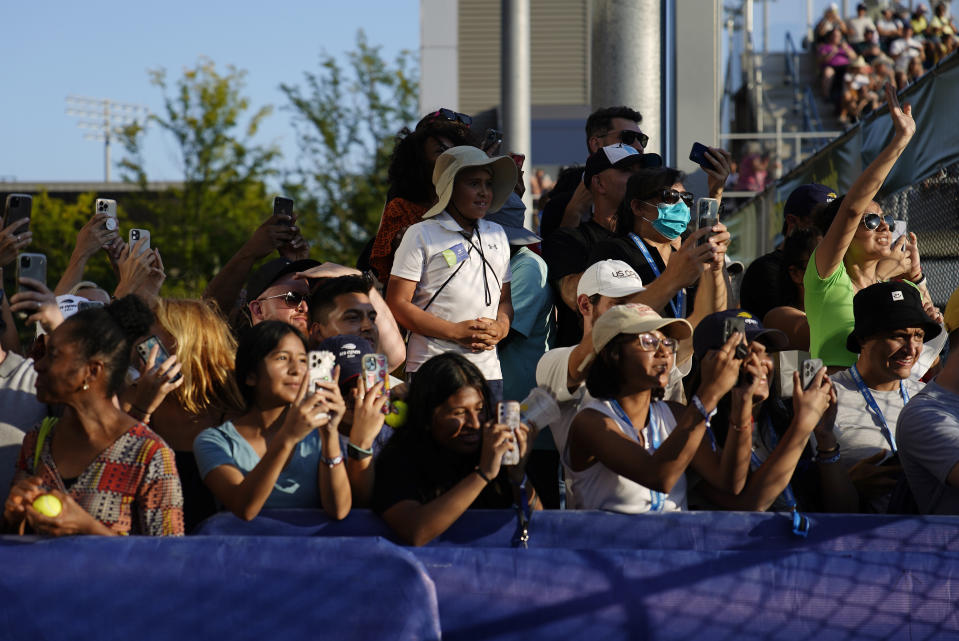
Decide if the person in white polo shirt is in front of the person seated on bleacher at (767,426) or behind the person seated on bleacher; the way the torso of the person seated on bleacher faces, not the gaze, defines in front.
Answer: behind

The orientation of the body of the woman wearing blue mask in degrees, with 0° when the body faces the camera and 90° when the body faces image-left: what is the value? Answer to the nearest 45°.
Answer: approximately 315°

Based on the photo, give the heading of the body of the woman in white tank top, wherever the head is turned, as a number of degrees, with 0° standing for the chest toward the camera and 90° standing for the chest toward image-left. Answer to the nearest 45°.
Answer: approximately 315°

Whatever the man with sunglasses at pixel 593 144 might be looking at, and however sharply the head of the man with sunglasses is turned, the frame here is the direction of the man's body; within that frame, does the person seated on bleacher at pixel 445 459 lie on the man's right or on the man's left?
on the man's right

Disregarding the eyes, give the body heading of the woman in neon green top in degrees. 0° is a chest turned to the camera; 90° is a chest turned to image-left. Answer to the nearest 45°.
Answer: approximately 315°

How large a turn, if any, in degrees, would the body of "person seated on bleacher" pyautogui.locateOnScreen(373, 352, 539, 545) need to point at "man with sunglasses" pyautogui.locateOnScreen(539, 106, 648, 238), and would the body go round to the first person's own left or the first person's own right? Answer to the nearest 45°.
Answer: approximately 135° to the first person's own left

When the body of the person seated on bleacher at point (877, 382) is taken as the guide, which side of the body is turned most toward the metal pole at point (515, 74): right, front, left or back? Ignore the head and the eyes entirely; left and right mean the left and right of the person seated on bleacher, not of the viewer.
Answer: back

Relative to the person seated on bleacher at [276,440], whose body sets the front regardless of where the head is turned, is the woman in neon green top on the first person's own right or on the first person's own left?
on the first person's own left

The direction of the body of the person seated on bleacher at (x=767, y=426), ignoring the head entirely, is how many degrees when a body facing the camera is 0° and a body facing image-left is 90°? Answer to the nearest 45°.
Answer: approximately 315°

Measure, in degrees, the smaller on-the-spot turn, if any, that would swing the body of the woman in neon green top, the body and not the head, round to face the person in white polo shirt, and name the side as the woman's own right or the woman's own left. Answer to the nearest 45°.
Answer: approximately 135° to the woman's own right
